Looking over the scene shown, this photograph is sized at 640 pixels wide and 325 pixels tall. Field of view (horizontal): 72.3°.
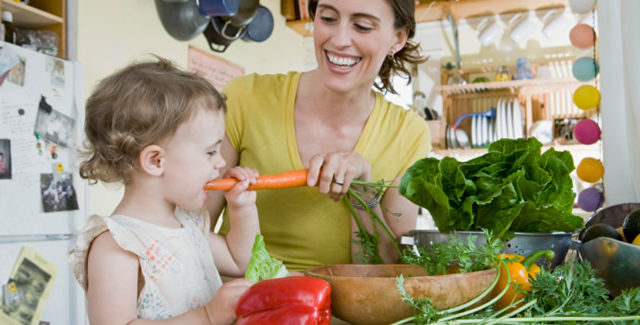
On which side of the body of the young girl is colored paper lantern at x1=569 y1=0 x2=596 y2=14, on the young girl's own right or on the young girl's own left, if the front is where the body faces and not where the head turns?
on the young girl's own left

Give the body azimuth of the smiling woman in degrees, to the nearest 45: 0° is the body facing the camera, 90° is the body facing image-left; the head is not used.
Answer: approximately 0°

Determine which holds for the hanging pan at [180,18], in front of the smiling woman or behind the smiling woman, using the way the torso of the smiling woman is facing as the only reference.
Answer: behind

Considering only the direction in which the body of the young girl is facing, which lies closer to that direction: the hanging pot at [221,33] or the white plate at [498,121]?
the white plate

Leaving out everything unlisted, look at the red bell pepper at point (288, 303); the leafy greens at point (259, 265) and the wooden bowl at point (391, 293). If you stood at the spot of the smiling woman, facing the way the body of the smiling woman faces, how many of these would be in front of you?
3
